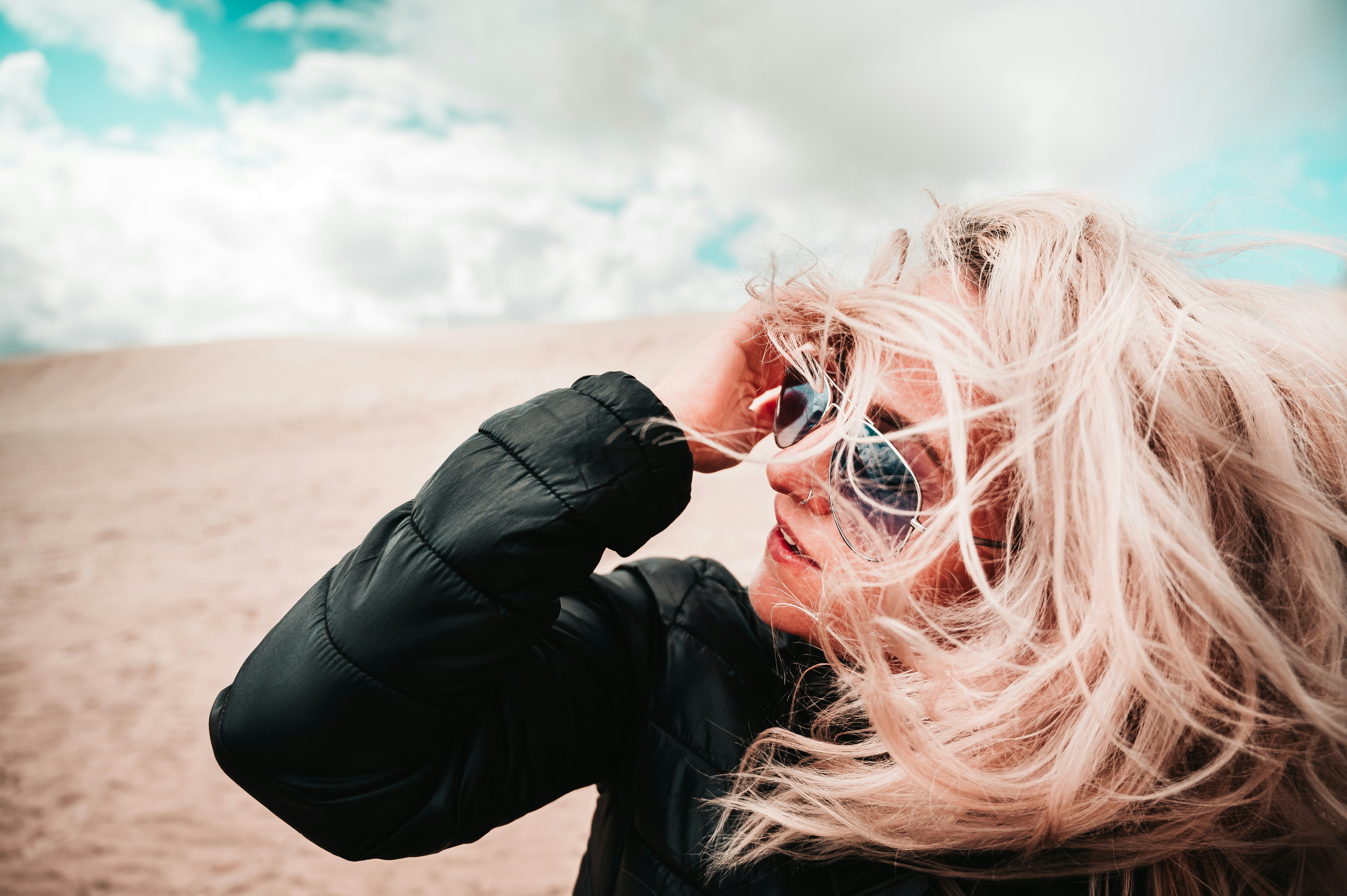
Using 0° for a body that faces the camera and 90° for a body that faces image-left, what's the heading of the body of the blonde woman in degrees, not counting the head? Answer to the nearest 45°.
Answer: approximately 45°
